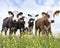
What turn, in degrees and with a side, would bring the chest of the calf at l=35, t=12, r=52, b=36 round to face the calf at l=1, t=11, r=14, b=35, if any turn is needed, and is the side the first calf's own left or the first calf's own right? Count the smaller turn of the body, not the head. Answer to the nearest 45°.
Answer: approximately 135° to the first calf's own right

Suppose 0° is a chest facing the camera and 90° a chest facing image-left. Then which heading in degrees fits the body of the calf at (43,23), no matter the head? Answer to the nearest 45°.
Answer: approximately 315°
